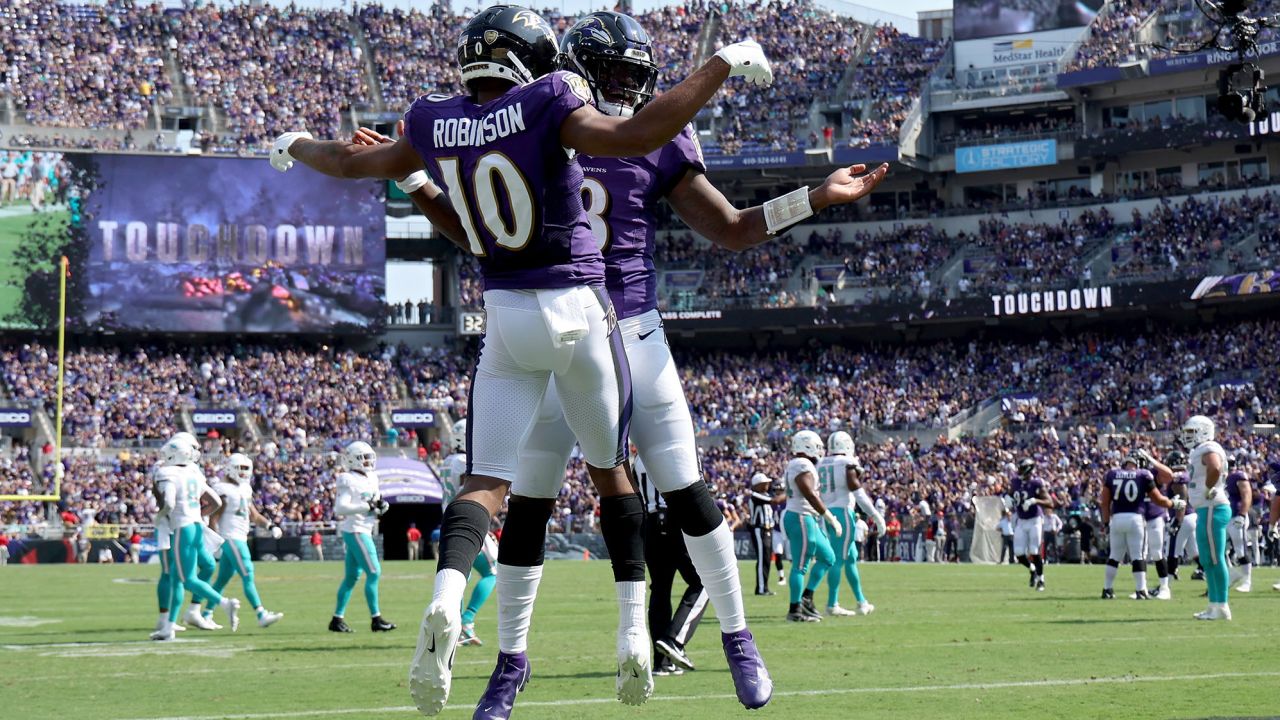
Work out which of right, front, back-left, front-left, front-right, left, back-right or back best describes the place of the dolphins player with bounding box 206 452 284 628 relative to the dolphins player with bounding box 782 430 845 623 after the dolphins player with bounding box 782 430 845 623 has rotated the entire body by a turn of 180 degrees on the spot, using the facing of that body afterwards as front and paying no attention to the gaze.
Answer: front

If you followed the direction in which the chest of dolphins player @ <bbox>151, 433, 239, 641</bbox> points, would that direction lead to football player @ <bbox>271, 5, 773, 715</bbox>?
no

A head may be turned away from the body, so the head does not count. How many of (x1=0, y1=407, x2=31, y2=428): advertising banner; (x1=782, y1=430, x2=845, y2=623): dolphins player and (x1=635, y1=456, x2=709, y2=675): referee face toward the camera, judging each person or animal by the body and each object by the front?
1

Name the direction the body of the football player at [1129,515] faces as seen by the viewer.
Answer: away from the camera

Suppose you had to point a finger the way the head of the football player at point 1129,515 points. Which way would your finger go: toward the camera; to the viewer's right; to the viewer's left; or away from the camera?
away from the camera

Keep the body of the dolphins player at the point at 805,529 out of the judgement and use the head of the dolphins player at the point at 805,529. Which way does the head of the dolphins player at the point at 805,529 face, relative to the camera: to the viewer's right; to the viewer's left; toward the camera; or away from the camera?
to the viewer's right

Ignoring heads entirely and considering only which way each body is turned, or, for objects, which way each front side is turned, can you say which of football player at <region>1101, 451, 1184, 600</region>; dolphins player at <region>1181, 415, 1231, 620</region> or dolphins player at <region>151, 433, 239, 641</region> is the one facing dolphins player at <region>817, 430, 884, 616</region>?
dolphins player at <region>1181, 415, 1231, 620</region>

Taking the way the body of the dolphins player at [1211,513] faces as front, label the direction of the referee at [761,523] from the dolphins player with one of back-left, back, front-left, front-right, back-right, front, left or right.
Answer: front-right

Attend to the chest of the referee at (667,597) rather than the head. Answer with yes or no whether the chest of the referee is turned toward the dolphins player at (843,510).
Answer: no

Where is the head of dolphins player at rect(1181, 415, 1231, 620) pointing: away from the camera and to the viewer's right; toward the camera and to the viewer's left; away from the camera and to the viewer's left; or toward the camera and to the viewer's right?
toward the camera and to the viewer's left

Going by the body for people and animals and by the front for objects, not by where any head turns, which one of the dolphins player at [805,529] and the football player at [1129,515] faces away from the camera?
the football player

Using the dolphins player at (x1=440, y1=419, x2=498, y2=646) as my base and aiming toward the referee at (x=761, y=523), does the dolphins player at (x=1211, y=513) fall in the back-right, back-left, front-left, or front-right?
front-right

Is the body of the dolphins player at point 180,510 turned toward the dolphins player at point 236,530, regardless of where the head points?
no

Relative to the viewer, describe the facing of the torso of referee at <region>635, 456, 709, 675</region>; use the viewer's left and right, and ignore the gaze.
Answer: facing to the right of the viewer
